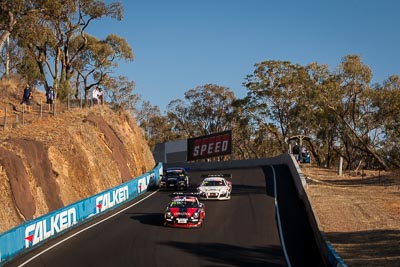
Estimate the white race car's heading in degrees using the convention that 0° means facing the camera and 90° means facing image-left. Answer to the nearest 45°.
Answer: approximately 0°

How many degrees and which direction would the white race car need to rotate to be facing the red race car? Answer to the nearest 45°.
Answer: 0° — it already faces it

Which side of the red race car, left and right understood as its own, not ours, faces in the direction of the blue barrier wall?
right

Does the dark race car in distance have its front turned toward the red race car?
yes

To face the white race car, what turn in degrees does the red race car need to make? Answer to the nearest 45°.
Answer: approximately 180°

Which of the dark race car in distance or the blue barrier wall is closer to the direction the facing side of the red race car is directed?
the blue barrier wall

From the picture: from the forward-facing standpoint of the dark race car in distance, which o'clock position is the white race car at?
The white race car is roughly at 11 o'clock from the dark race car in distance.
